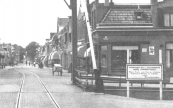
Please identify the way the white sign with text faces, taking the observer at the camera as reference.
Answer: facing the viewer
